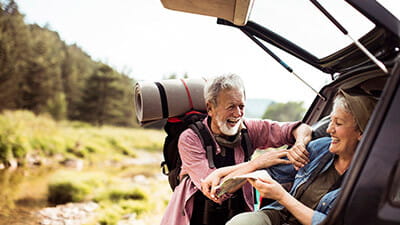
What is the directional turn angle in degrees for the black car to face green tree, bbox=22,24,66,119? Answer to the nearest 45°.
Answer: approximately 90° to its left

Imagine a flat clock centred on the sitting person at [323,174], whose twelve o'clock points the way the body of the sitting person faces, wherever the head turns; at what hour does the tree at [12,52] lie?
The tree is roughly at 3 o'clock from the sitting person.

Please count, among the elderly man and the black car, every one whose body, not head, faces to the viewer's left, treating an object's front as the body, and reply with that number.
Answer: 0

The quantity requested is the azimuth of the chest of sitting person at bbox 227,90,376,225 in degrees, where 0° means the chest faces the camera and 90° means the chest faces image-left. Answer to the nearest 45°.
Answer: approximately 45°

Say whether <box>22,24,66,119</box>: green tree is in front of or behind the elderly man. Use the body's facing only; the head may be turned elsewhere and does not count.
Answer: behind

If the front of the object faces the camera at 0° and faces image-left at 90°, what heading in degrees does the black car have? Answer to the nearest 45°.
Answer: approximately 225°

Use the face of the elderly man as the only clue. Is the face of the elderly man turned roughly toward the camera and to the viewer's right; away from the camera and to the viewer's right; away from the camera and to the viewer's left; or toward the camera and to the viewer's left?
toward the camera and to the viewer's right

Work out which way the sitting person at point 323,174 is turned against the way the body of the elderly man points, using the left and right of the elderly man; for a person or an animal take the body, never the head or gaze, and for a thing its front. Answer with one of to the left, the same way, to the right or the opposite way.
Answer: to the right

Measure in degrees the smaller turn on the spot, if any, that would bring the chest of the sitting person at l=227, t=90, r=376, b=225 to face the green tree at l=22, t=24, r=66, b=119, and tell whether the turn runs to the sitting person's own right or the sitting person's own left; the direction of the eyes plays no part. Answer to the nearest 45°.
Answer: approximately 90° to the sitting person's own right

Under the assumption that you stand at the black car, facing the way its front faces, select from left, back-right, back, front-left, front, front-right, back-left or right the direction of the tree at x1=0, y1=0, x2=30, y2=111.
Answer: left

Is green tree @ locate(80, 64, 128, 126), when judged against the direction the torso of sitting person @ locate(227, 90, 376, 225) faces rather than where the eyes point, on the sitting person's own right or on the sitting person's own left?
on the sitting person's own right
